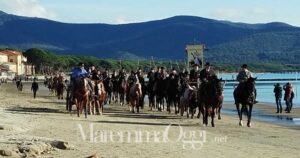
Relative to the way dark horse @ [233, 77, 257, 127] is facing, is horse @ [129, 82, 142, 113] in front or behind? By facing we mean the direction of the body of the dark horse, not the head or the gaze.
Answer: behind

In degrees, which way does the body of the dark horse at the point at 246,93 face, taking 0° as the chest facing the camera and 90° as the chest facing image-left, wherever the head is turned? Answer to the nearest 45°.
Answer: approximately 315°

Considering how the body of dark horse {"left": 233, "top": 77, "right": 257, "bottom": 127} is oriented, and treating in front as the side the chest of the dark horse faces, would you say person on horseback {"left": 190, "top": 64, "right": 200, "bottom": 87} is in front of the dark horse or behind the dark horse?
behind

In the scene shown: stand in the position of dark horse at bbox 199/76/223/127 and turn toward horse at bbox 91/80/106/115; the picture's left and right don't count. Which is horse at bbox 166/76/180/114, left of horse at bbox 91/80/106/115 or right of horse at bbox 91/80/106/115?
right

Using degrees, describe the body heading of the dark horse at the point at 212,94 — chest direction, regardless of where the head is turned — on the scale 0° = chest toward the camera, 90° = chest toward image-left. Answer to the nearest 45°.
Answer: approximately 315°
